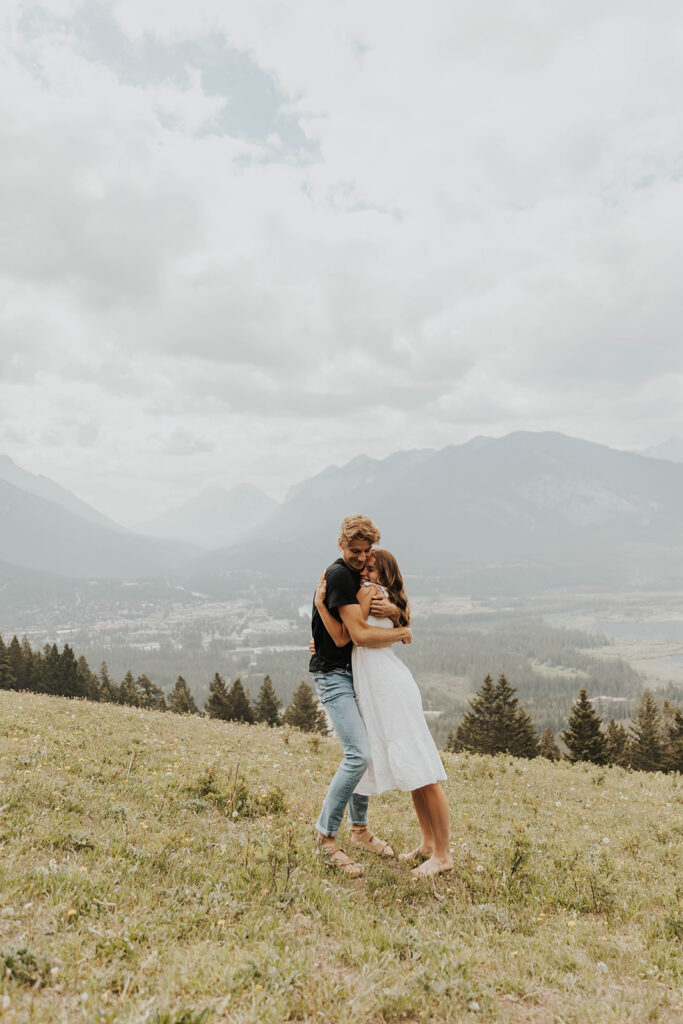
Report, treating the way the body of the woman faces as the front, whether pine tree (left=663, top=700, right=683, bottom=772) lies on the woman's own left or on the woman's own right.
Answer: on the woman's own right

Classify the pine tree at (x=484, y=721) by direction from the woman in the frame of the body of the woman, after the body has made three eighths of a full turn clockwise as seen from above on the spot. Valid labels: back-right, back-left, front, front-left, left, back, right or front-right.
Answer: front-left

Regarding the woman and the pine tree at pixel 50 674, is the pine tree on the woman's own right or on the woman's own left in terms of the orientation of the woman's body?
on the woman's own right

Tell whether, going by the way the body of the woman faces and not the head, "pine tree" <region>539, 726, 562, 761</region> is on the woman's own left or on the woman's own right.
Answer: on the woman's own right

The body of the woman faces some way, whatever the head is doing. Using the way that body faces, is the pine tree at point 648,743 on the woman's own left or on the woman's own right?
on the woman's own right

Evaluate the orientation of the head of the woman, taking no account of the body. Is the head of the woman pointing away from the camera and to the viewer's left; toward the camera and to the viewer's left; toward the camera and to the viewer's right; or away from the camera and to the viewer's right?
toward the camera and to the viewer's left

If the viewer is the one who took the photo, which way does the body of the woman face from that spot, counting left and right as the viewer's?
facing to the left of the viewer

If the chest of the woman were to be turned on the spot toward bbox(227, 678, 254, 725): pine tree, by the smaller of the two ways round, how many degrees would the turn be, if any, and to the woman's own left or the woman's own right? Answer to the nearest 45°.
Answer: approximately 90° to the woman's own right
